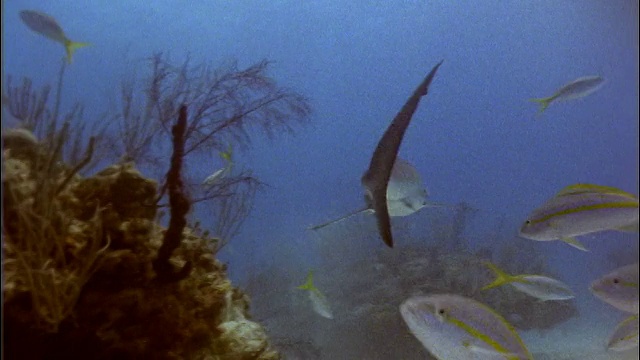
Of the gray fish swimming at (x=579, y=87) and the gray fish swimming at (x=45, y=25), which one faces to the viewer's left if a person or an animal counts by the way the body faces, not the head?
the gray fish swimming at (x=45, y=25)

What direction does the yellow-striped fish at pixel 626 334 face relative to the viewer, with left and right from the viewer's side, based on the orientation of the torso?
facing to the left of the viewer

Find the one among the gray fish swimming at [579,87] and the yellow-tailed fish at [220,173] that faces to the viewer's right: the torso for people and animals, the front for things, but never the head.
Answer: the gray fish swimming

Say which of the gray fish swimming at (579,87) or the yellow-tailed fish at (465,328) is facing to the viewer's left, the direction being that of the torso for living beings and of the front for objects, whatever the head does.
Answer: the yellow-tailed fish

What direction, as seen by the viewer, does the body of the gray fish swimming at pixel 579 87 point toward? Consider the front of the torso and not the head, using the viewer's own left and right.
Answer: facing to the right of the viewer

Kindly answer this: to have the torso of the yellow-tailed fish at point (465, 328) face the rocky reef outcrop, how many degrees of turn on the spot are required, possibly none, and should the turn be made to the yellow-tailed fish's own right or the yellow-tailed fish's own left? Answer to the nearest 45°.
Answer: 0° — it already faces it

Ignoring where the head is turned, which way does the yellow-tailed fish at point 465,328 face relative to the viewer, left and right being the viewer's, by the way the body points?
facing to the left of the viewer

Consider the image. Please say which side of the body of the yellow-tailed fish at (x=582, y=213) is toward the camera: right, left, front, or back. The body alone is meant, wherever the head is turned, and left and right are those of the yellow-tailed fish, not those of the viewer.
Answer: left

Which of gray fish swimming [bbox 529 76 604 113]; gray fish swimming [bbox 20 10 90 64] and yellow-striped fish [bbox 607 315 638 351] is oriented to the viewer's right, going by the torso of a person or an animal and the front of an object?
gray fish swimming [bbox 529 76 604 113]

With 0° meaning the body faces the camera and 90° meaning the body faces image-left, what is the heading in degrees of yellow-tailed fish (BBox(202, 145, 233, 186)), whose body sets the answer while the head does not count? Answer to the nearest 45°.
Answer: approximately 90°

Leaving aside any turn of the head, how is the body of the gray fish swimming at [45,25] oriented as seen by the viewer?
to the viewer's left
